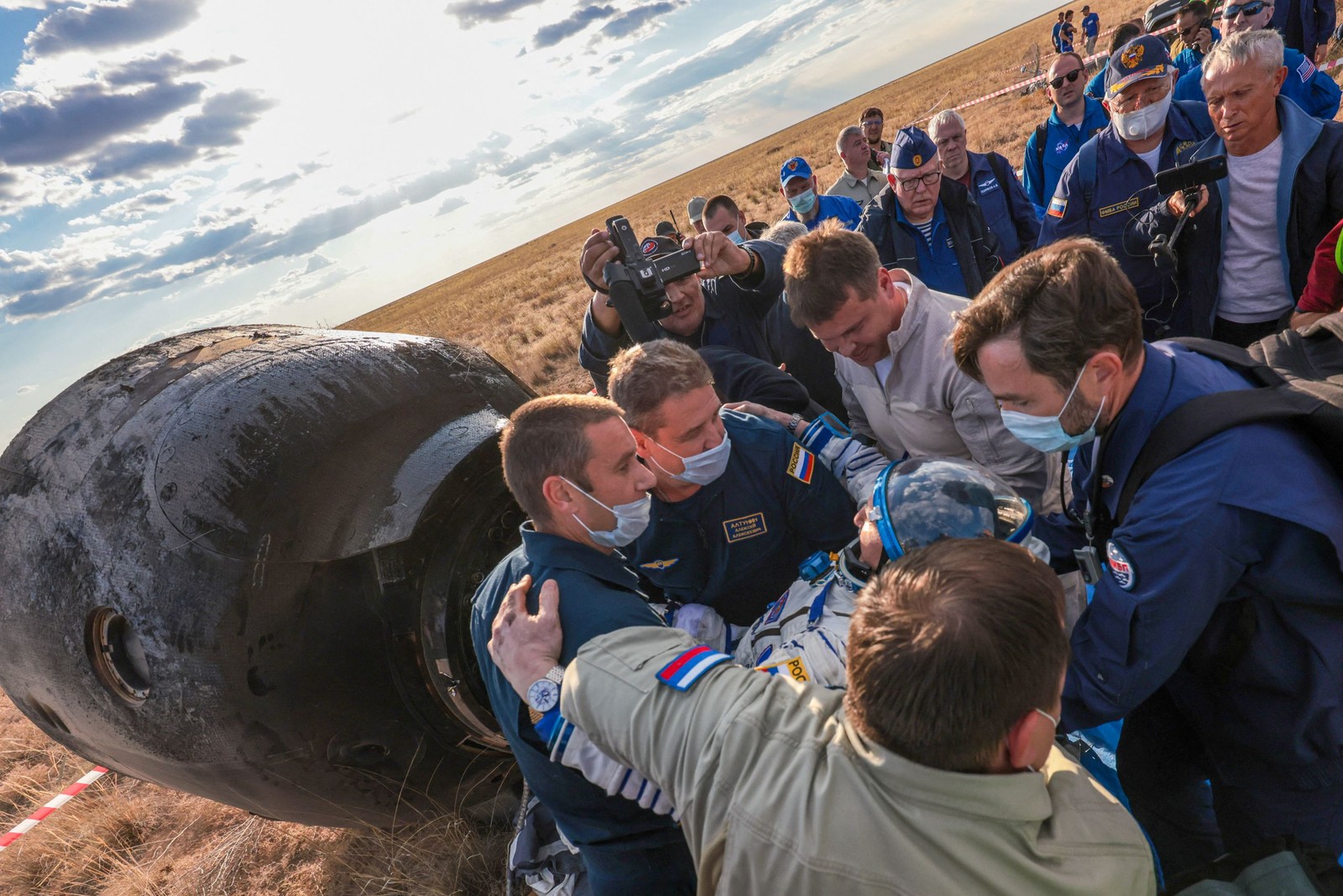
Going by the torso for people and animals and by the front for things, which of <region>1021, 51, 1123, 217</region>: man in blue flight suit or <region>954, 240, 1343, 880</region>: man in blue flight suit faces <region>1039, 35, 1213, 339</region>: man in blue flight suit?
<region>1021, 51, 1123, 217</region>: man in blue flight suit

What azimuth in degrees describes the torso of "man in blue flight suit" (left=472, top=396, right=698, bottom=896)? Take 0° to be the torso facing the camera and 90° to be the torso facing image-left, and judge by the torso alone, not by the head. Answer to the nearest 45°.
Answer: approximately 270°

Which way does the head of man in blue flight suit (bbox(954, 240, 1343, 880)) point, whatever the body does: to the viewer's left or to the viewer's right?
to the viewer's left

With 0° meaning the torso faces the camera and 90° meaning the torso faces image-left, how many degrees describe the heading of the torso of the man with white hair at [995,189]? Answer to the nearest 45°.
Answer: approximately 0°

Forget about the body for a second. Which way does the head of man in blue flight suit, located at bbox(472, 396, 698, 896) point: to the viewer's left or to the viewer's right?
to the viewer's right

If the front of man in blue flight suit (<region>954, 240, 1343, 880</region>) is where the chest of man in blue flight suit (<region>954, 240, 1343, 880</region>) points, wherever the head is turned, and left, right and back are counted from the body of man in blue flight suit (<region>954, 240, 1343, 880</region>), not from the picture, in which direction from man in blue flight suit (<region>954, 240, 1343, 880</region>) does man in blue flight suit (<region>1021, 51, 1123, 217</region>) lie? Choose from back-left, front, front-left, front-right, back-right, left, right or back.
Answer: right

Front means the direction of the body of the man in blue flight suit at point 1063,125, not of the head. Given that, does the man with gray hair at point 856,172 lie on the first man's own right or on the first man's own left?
on the first man's own right

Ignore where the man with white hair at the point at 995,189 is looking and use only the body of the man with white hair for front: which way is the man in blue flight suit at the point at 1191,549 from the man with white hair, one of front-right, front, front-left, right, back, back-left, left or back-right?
front

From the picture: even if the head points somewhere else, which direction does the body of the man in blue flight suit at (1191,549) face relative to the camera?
to the viewer's left

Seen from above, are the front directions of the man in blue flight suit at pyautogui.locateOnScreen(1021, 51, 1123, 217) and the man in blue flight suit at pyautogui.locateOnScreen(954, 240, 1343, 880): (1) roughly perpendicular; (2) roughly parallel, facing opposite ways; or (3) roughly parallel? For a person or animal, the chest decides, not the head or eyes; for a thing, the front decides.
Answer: roughly perpendicular

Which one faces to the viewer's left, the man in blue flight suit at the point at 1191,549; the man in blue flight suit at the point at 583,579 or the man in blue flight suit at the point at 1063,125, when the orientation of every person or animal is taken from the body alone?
the man in blue flight suit at the point at 1191,549

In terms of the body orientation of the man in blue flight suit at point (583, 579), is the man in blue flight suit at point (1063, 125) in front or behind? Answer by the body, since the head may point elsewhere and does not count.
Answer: in front

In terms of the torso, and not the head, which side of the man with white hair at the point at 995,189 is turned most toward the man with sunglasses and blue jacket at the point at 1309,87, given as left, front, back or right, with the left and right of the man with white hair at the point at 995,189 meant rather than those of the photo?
left
